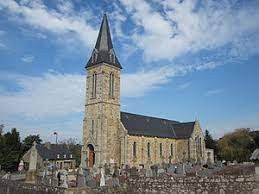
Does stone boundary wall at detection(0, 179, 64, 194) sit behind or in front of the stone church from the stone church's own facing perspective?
in front

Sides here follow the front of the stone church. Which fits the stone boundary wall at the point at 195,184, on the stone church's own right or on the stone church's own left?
on the stone church's own left

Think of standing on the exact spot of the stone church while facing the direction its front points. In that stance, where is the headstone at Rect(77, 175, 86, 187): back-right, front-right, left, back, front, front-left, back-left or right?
front-left

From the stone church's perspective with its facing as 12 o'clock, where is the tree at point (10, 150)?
The tree is roughly at 2 o'clock from the stone church.

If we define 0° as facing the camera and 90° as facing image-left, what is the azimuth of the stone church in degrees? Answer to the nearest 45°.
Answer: approximately 45°
